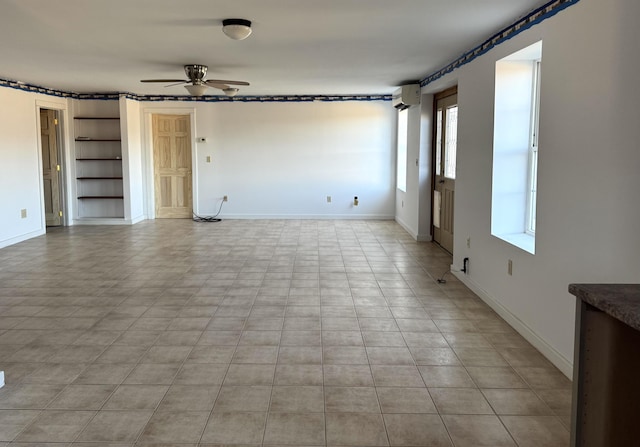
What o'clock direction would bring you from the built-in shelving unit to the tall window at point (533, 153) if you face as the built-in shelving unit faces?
The tall window is roughly at 11 o'clock from the built-in shelving unit.

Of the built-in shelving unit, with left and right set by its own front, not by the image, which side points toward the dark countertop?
front

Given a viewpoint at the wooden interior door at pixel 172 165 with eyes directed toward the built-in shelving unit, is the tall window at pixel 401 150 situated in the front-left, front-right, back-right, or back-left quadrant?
back-left

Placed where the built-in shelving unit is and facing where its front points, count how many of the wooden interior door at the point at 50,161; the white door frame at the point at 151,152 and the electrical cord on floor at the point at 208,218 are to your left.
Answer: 2

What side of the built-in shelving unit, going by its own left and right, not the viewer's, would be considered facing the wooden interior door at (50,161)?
right

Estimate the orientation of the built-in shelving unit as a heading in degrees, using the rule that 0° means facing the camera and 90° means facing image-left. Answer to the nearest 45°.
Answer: approximately 0°

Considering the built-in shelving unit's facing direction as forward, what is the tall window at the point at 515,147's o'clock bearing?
The tall window is roughly at 11 o'clock from the built-in shelving unit.

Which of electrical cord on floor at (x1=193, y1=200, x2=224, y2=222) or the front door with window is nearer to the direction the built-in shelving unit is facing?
the front door with window

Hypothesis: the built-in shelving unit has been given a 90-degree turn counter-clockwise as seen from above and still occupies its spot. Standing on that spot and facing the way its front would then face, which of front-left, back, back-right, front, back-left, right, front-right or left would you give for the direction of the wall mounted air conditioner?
front-right

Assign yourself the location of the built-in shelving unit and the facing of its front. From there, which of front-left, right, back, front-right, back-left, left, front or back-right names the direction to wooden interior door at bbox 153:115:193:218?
left

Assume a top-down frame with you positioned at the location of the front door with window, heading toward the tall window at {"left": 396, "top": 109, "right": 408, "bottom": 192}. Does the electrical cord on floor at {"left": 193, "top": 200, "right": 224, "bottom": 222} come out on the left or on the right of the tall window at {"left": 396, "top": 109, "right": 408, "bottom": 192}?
left

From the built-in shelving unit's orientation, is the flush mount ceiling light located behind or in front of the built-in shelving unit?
in front

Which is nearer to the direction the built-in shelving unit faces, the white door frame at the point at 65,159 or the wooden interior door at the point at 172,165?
the white door frame
